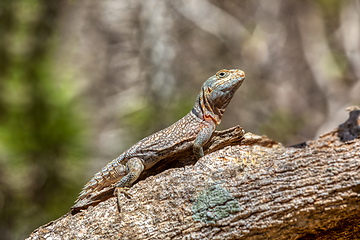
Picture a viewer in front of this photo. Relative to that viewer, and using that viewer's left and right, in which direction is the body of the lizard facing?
facing to the right of the viewer
